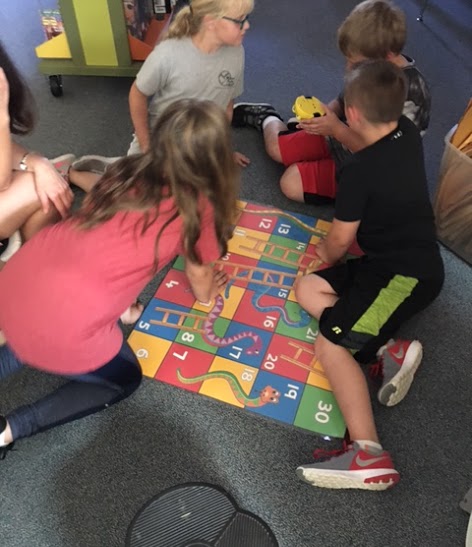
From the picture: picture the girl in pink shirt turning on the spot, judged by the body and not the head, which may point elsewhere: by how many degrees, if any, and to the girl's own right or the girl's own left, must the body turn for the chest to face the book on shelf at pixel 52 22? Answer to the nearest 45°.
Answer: approximately 45° to the girl's own left

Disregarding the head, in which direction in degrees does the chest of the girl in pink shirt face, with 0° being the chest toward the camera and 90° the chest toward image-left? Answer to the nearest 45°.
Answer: approximately 225°

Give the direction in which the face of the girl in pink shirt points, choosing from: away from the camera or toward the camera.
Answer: away from the camera

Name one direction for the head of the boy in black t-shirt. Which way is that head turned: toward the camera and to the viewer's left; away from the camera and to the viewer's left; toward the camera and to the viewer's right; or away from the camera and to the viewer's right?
away from the camera and to the viewer's left

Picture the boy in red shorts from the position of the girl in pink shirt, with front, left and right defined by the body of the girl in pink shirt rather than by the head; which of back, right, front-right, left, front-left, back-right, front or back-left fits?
front

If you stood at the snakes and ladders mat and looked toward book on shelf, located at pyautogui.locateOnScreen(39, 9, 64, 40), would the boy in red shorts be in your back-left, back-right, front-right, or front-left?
front-right

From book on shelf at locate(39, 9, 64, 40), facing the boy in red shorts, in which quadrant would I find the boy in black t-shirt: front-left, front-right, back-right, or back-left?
front-right
